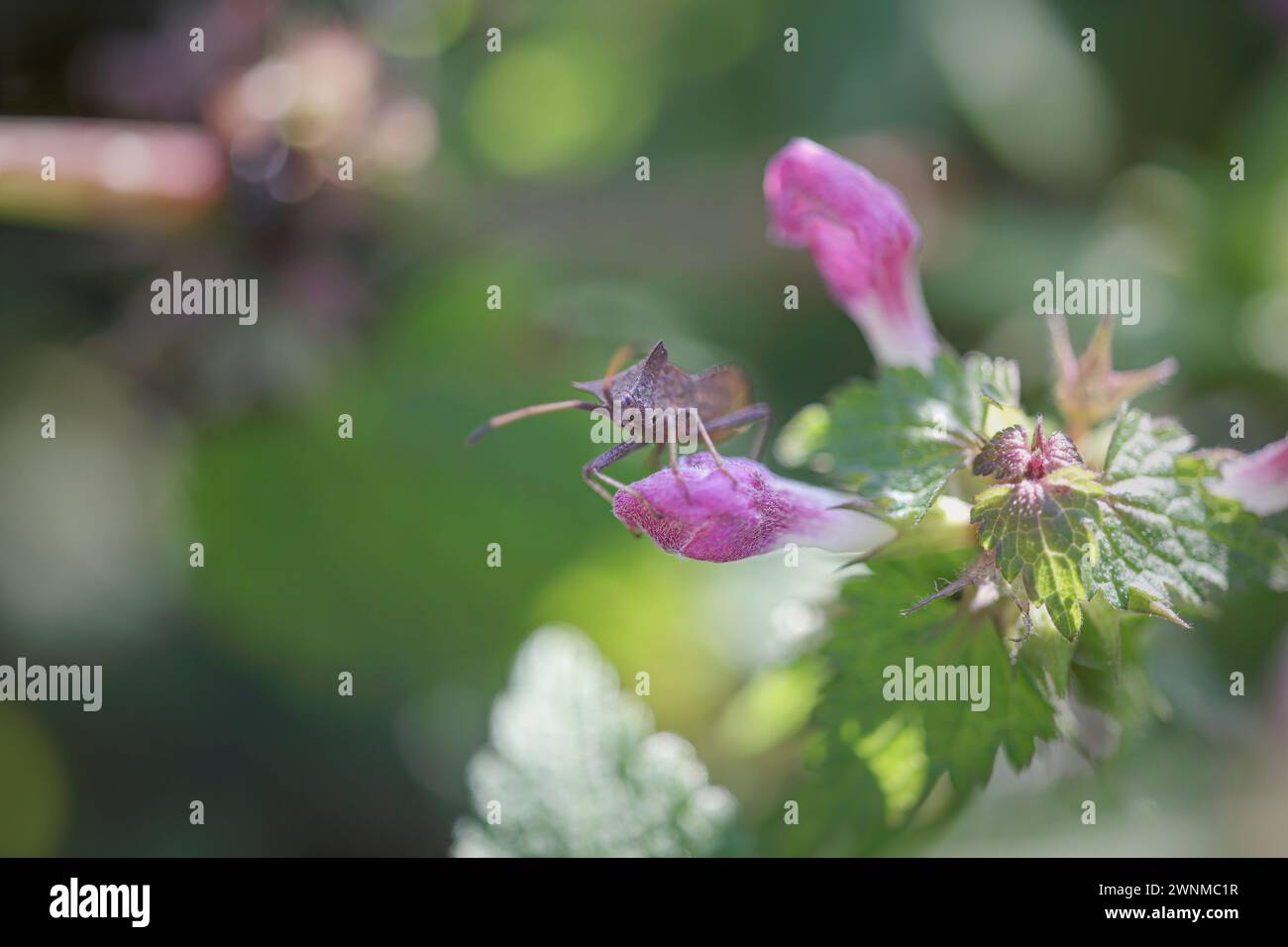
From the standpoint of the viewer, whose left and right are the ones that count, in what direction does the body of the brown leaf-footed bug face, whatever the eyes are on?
facing the viewer and to the left of the viewer
